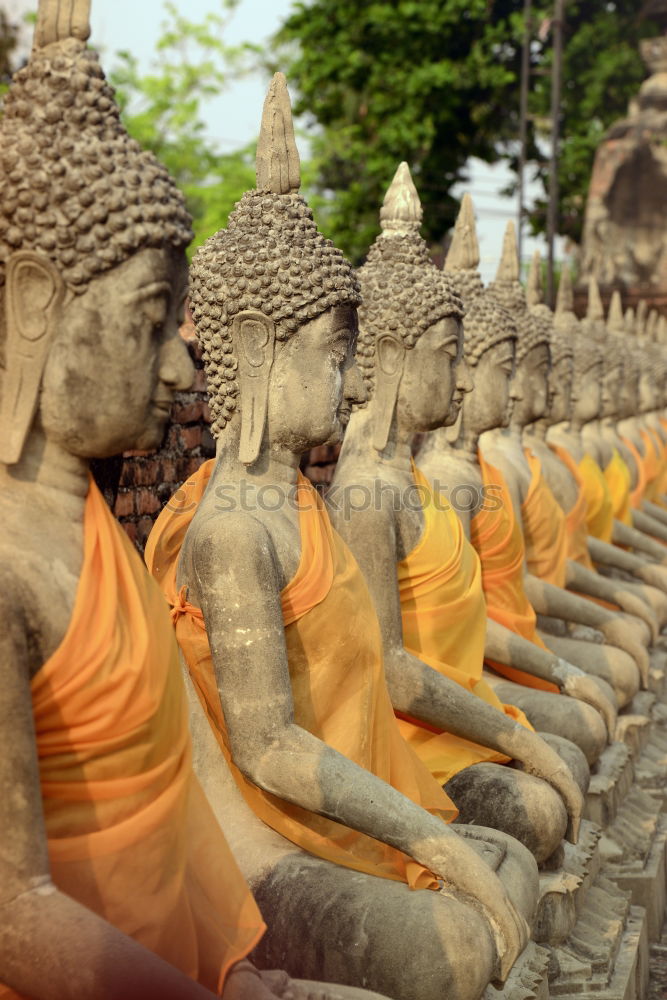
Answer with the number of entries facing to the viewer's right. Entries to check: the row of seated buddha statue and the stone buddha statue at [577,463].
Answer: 2

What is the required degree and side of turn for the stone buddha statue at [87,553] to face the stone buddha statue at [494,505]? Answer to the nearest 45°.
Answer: approximately 45° to its left

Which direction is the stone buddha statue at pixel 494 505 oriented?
to the viewer's right

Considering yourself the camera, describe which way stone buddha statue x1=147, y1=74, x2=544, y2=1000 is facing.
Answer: facing to the right of the viewer

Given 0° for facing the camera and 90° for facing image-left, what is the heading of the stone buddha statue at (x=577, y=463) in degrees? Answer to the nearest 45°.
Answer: approximately 270°

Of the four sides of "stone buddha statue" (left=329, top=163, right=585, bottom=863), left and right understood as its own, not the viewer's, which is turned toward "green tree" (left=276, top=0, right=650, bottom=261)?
left

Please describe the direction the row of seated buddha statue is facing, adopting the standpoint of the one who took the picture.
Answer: facing to the right of the viewer

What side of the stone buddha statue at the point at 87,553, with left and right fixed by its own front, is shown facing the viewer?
right

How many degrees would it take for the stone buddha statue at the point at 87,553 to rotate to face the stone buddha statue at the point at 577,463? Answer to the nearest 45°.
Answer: approximately 45° to its left

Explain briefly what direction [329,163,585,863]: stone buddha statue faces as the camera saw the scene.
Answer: facing to the right of the viewer

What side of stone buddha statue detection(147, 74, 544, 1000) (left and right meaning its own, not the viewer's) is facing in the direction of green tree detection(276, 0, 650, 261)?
left

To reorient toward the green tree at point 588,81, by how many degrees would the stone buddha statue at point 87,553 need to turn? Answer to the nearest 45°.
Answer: approximately 90° to its left

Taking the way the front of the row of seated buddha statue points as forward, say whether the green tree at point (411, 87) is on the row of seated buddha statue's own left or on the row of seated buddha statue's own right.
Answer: on the row of seated buddha statue's own left
